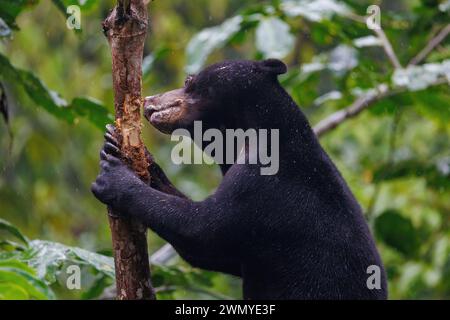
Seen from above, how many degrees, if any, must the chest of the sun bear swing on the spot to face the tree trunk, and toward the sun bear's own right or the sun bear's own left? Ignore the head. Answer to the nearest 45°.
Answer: approximately 45° to the sun bear's own left

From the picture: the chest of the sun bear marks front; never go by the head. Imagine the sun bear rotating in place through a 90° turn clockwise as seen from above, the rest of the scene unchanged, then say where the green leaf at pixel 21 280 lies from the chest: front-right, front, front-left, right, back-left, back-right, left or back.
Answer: back-left

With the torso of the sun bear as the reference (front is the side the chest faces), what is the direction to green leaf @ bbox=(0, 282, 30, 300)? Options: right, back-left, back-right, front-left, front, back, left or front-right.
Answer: front-left

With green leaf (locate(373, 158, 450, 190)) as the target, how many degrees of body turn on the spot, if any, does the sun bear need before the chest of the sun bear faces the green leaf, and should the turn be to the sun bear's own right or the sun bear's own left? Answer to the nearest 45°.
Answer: approximately 135° to the sun bear's own right

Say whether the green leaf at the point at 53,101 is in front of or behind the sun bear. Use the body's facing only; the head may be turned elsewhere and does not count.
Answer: in front

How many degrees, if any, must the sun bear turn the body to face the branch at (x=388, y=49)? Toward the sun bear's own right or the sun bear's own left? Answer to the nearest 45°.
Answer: approximately 135° to the sun bear's own right

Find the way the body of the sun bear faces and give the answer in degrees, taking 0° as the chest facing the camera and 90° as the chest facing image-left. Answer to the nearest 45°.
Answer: approximately 90°

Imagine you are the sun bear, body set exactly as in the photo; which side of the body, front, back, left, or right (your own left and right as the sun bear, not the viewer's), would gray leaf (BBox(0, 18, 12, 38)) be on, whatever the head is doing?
front
